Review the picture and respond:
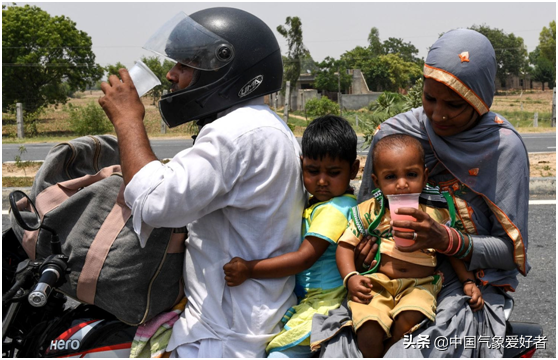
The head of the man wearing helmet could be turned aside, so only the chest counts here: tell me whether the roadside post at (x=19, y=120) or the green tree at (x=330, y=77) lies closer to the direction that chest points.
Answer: the roadside post

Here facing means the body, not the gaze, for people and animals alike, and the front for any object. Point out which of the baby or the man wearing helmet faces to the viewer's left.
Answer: the man wearing helmet

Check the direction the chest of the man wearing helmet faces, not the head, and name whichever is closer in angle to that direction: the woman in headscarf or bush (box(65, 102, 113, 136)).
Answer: the bush

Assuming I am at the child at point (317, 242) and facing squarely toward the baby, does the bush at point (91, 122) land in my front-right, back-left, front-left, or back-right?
back-left

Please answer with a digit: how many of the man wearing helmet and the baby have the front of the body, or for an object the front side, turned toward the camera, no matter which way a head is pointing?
1

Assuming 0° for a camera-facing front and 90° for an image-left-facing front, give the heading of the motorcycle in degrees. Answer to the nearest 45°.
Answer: approximately 90°

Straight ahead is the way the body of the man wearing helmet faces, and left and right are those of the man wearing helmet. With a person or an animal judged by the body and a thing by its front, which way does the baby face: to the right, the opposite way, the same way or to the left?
to the left

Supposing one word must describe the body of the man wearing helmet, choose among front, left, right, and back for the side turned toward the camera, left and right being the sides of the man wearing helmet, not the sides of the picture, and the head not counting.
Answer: left

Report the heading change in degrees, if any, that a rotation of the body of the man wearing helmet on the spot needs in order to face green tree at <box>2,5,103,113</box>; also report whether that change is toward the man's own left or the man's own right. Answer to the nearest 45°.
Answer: approximately 90° to the man's own right

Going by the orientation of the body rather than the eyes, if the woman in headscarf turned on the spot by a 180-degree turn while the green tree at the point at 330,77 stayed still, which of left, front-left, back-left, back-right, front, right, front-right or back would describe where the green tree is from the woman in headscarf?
front-left

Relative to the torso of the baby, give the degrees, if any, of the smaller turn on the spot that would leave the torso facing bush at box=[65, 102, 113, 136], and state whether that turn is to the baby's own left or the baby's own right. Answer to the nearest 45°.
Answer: approximately 135° to the baby's own right

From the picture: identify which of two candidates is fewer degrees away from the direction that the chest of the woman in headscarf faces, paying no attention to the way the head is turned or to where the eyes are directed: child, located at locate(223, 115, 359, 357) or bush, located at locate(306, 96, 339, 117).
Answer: the child
